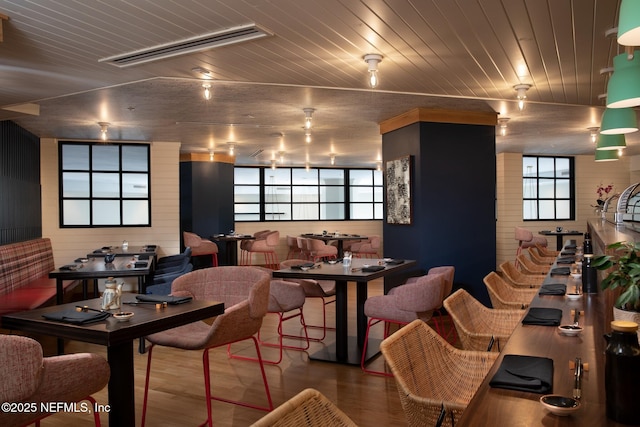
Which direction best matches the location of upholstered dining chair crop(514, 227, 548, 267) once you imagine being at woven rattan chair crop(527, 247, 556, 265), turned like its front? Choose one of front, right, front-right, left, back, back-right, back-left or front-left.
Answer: left

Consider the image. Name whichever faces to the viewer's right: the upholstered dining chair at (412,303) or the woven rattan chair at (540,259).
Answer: the woven rattan chair

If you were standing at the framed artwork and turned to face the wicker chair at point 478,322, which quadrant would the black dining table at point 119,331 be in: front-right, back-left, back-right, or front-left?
front-right

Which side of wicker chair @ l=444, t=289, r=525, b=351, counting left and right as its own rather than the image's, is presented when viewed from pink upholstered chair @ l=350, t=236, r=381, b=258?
left

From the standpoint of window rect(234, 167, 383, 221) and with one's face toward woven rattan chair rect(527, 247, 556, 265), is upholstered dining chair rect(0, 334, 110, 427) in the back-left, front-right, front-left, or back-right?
front-right

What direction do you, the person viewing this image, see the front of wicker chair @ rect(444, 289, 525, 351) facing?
facing to the right of the viewer

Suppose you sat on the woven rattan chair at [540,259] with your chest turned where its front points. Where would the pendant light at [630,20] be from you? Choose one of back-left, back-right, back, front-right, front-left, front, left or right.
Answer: right

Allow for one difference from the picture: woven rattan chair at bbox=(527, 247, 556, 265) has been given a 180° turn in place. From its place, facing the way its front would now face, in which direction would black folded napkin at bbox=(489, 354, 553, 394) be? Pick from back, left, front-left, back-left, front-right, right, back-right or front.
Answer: left

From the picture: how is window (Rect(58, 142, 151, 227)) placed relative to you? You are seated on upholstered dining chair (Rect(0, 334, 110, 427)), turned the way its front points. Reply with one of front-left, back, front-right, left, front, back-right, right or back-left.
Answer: front-left

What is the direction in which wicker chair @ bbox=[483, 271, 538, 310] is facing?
to the viewer's right

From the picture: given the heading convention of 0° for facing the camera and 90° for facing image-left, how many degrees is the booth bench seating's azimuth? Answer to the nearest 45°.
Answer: approximately 315°

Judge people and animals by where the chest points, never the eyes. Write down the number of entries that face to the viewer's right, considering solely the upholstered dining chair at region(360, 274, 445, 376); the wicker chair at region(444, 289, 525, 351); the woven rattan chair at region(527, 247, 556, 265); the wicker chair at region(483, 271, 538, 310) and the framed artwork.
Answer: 3

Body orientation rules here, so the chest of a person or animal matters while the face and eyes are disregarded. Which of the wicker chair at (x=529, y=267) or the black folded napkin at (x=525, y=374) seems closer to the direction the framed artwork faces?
the black folded napkin

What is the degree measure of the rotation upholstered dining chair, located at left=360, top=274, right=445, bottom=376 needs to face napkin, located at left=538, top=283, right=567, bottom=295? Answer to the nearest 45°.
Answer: approximately 180°

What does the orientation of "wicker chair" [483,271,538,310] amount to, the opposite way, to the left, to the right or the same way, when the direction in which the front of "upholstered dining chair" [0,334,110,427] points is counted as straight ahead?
to the right

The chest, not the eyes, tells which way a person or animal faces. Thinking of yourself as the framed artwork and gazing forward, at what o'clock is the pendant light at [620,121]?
The pendant light is roughly at 10 o'clock from the framed artwork.

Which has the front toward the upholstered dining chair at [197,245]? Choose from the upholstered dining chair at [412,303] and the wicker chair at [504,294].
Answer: the upholstered dining chair at [412,303]

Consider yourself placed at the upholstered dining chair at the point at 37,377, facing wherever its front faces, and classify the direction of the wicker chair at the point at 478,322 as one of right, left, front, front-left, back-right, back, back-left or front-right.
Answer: front-right
